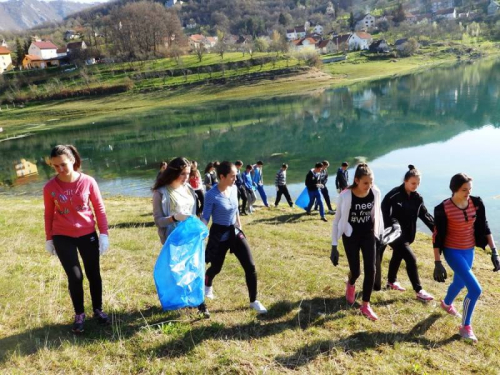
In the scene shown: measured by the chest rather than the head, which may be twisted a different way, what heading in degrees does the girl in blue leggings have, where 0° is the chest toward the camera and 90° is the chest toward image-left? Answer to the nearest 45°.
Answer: approximately 315°

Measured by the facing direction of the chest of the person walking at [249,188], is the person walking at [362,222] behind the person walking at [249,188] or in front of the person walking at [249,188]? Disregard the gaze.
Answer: in front

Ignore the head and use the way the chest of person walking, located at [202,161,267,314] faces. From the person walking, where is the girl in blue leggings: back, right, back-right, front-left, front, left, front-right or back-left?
front-left

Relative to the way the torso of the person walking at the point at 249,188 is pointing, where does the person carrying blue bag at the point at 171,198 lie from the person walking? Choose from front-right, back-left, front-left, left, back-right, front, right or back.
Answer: front-right

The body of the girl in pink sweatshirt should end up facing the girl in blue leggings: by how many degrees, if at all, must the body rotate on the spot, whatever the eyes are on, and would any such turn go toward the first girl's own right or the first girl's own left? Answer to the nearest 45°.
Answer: approximately 90° to the first girl's own left

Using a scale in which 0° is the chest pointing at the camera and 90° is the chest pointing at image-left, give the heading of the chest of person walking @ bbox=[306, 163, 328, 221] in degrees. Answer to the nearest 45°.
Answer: approximately 315°

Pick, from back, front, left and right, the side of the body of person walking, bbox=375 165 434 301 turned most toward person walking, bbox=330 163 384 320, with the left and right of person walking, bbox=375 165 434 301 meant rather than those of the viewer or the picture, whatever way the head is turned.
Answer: right

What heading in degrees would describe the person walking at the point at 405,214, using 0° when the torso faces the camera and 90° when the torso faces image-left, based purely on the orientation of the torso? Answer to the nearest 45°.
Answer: approximately 315°

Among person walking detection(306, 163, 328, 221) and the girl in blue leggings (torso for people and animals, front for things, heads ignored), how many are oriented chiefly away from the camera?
0

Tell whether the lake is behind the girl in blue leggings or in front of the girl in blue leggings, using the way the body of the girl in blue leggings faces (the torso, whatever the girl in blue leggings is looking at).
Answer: behind
